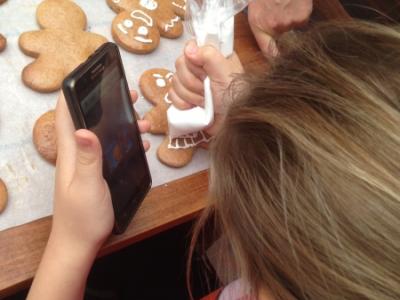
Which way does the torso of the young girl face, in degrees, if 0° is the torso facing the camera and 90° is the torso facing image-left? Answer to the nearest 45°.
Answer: approximately 135°

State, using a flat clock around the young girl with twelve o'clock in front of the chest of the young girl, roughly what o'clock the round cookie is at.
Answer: The round cookie is roughly at 12 o'clock from the young girl.

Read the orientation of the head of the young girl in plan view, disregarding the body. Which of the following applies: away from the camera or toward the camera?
away from the camera
